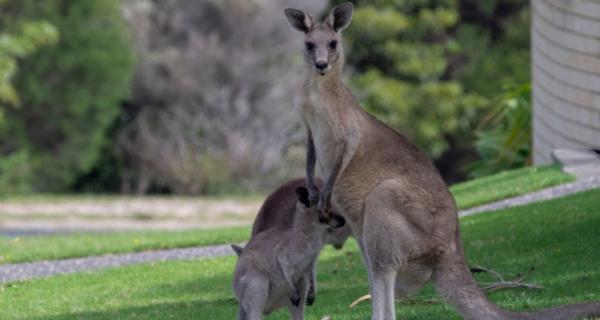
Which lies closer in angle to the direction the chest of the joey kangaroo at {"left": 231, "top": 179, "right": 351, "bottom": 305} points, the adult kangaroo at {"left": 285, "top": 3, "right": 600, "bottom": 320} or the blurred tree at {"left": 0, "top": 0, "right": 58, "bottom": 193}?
the adult kangaroo

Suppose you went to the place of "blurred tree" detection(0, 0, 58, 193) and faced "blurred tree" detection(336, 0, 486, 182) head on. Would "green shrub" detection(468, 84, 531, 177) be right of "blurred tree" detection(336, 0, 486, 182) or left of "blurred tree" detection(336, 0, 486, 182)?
right

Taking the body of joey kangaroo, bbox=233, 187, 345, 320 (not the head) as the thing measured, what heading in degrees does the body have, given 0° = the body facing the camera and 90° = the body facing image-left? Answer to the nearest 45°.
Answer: approximately 270°

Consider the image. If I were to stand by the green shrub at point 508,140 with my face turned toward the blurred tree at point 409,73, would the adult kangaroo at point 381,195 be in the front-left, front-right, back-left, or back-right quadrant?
back-left

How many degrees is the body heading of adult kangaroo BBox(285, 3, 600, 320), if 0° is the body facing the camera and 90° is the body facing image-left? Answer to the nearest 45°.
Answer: approximately 45°

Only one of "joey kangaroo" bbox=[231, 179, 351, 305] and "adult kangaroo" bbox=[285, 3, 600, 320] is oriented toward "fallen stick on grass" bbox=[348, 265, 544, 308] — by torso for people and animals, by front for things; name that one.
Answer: the joey kangaroo
